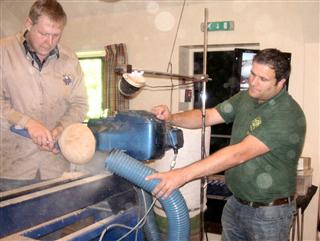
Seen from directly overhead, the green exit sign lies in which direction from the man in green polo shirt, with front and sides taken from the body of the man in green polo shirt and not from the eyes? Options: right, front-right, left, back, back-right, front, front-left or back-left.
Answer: back-right

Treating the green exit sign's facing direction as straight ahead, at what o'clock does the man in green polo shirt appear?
The man in green polo shirt is roughly at 12 o'clock from the green exit sign.

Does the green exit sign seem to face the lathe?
yes

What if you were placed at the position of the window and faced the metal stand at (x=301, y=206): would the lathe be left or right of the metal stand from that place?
right

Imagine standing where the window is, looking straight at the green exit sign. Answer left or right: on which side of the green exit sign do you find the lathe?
right

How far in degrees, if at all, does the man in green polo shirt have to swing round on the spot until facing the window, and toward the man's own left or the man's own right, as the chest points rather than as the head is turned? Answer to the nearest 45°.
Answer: approximately 90° to the man's own right

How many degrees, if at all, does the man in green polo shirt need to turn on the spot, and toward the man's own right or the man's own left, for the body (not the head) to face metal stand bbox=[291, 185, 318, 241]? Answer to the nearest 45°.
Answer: approximately 135° to the man's own right

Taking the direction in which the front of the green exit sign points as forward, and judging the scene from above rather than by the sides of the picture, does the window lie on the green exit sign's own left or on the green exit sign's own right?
on the green exit sign's own right

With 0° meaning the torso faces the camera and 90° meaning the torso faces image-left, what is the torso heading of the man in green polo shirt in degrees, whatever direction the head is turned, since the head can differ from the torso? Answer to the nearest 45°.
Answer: approximately 45°

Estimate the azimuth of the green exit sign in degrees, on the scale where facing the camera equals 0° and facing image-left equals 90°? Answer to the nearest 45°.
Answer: approximately 0°

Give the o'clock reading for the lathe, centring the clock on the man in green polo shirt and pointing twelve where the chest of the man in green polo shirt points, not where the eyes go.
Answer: The lathe is roughly at 12 o'clock from the man in green polo shirt.
